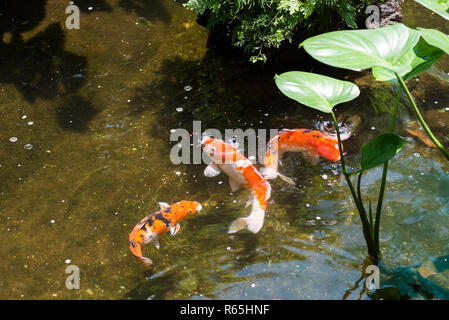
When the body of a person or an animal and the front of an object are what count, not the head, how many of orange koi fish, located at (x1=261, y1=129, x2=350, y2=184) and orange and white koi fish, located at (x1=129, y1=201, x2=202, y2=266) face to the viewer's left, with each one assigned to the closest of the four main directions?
0

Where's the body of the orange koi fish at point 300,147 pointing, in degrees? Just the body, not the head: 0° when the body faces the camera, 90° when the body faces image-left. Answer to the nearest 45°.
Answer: approximately 270°

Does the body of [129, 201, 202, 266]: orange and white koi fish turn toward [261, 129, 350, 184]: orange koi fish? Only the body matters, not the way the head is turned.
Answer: yes

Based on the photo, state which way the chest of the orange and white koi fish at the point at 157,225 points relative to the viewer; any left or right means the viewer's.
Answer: facing away from the viewer and to the right of the viewer

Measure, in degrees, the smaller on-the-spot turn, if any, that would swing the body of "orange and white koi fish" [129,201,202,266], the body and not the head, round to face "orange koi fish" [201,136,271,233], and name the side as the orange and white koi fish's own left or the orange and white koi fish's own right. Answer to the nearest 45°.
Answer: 0° — it already faces it
